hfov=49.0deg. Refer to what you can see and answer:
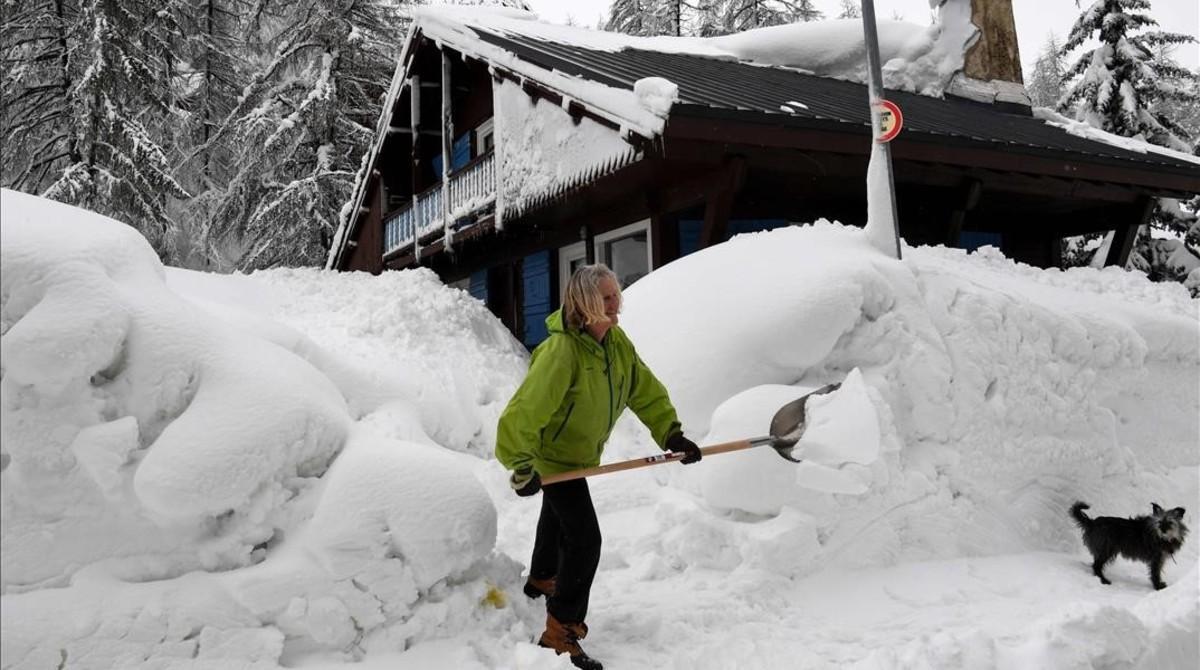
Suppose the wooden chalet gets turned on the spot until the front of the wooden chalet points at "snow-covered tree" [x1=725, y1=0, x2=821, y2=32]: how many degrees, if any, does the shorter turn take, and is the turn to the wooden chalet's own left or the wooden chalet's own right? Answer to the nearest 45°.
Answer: approximately 135° to the wooden chalet's own right

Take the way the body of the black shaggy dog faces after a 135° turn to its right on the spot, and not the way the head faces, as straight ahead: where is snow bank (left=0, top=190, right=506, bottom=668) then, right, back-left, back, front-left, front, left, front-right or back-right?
front

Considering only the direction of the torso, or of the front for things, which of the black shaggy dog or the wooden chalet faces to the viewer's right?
the black shaggy dog

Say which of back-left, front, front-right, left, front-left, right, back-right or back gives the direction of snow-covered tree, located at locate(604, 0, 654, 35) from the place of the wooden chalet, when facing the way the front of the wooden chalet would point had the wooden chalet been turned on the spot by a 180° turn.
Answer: front-left

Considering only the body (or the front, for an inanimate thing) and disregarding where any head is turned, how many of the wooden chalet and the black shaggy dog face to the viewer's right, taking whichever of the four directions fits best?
1

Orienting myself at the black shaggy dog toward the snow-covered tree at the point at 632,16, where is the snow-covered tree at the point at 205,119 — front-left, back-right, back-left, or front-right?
front-left

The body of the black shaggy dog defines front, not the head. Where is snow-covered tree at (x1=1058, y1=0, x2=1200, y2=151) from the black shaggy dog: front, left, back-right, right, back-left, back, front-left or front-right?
left

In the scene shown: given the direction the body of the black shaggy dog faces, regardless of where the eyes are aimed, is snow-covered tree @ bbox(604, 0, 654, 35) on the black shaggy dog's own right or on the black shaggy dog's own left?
on the black shaggy dog's own left

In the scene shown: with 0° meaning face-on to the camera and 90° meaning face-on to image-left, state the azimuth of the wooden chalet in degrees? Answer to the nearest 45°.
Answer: approximately 45°

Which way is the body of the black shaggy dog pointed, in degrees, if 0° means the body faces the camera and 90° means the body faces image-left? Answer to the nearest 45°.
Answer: approximately 270°

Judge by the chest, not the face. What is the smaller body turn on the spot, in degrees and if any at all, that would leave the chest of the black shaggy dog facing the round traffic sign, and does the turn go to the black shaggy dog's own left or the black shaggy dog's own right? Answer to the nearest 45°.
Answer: approximately 135° to the black shaggy dog's own left
